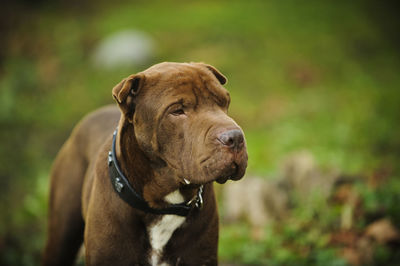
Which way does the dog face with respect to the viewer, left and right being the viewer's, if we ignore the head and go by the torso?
facing the viewer and to the right of the viewer

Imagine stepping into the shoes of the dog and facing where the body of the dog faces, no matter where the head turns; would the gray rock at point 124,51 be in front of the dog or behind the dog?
behind
